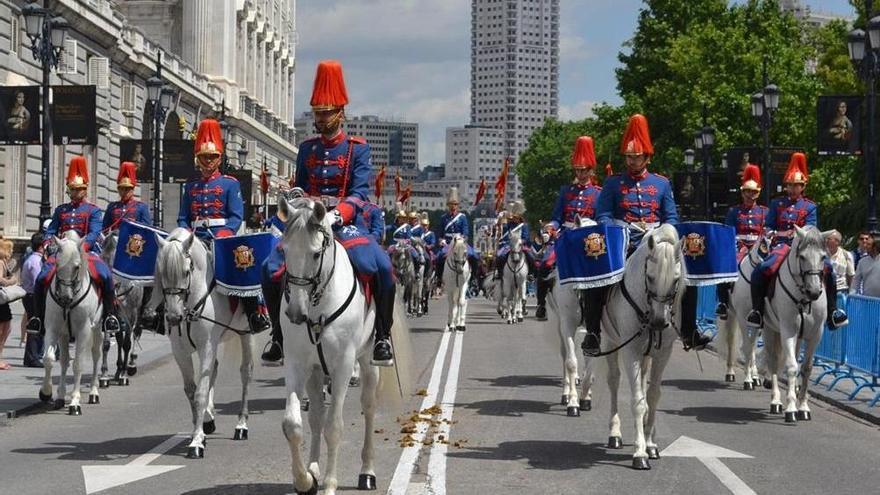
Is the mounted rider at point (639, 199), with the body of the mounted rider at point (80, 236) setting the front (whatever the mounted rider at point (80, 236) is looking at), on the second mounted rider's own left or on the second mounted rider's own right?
on the second mounted rider's own left

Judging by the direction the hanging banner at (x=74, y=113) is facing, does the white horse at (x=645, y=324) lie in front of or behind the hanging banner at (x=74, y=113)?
in front

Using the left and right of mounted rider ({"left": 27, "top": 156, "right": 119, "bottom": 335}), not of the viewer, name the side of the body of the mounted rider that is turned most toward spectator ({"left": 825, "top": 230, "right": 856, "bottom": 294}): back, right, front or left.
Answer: left

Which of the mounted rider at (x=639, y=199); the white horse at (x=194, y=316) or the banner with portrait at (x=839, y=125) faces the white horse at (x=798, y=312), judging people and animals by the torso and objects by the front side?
the banner with portrait

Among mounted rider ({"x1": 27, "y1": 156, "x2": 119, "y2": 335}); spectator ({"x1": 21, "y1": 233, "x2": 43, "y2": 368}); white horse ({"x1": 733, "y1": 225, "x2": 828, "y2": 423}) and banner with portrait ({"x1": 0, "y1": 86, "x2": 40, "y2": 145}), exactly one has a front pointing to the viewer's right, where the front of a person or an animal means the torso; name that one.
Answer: the spectator

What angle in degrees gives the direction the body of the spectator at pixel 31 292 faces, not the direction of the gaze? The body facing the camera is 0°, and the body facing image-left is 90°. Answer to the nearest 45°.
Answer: approximately 270°

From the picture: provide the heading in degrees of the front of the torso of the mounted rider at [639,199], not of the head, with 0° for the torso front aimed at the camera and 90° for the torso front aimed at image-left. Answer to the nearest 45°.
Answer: approximately 0°

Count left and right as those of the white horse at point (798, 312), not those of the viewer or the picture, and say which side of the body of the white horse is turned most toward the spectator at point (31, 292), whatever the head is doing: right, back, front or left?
right

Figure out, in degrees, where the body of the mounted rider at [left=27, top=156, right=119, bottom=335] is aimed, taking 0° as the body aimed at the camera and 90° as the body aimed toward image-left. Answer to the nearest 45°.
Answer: approximately 0°

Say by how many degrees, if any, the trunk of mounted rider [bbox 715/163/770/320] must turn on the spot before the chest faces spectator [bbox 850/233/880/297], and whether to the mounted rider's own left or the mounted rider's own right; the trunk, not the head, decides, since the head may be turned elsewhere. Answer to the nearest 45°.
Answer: approximately 135° to the mounted rider's own left

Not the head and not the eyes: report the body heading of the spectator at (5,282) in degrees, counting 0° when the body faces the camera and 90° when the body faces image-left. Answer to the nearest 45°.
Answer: approximately 270°

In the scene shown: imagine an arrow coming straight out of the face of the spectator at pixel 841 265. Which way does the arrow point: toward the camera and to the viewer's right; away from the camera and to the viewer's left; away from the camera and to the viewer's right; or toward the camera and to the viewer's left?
toward the camera and to the viewer's left
